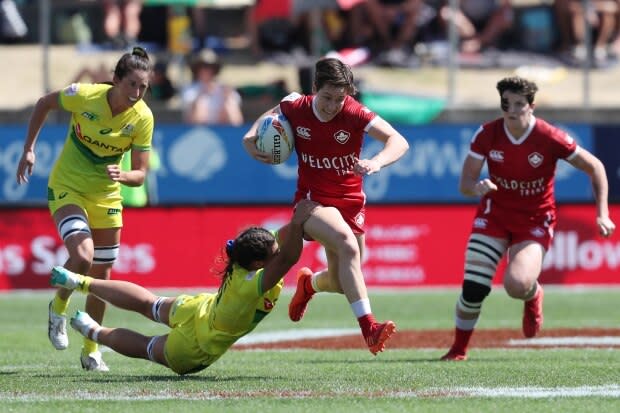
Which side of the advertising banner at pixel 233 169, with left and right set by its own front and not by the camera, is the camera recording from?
front

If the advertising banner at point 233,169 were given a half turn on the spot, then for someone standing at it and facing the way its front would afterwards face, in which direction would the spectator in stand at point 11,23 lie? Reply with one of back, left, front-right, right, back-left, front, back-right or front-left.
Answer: front-left

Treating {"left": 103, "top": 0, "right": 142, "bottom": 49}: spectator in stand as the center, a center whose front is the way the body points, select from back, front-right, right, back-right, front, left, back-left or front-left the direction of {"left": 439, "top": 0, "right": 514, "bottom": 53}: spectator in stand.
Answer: left

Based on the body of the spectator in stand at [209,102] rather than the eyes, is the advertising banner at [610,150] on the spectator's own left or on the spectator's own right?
on the spectator's own left

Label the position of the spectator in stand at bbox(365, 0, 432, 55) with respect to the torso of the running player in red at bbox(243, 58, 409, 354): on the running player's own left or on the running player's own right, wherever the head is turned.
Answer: on the running player's own left

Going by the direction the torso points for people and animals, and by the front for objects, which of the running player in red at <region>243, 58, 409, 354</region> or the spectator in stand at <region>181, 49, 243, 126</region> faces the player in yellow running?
the spectator in stand

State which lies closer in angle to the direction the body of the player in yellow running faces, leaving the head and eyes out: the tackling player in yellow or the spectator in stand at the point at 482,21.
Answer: the tackling player in yellow

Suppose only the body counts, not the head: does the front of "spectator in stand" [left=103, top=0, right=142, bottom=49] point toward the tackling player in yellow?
yes

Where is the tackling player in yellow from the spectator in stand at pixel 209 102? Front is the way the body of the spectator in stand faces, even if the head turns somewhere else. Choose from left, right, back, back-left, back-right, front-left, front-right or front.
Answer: front

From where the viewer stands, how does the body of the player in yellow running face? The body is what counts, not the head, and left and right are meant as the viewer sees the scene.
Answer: facing the viewer and to the right of the viewer
